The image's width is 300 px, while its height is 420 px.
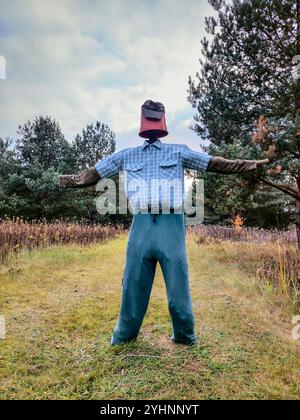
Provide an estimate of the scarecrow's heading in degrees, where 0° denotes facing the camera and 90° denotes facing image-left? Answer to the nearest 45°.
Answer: approximately 0°

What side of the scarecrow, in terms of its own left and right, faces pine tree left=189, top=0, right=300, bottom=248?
back
